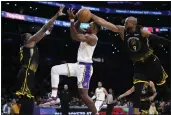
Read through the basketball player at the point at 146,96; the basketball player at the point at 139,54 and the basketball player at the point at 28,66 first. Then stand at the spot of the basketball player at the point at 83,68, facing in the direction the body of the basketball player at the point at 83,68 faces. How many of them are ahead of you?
1

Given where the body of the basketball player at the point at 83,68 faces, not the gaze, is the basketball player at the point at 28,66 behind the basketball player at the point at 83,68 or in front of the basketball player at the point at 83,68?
in front

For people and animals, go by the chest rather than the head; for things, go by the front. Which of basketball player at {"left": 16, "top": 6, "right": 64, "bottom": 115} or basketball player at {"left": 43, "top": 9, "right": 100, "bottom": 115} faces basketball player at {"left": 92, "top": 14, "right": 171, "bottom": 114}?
basketball player at {"left": 16, "top": 6, "right": 64, "bottom": 115}

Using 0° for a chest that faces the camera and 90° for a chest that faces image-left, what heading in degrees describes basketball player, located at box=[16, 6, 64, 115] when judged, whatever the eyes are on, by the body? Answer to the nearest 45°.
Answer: approximately 270°

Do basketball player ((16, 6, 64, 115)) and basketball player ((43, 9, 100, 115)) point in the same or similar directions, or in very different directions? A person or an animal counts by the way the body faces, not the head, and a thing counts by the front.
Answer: very different directions

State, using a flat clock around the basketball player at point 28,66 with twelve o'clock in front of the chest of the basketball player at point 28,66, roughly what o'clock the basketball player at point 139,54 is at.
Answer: the basketball player at point 139,54 is roughly at 12 o'clock from the basketball player at point 28,66.
